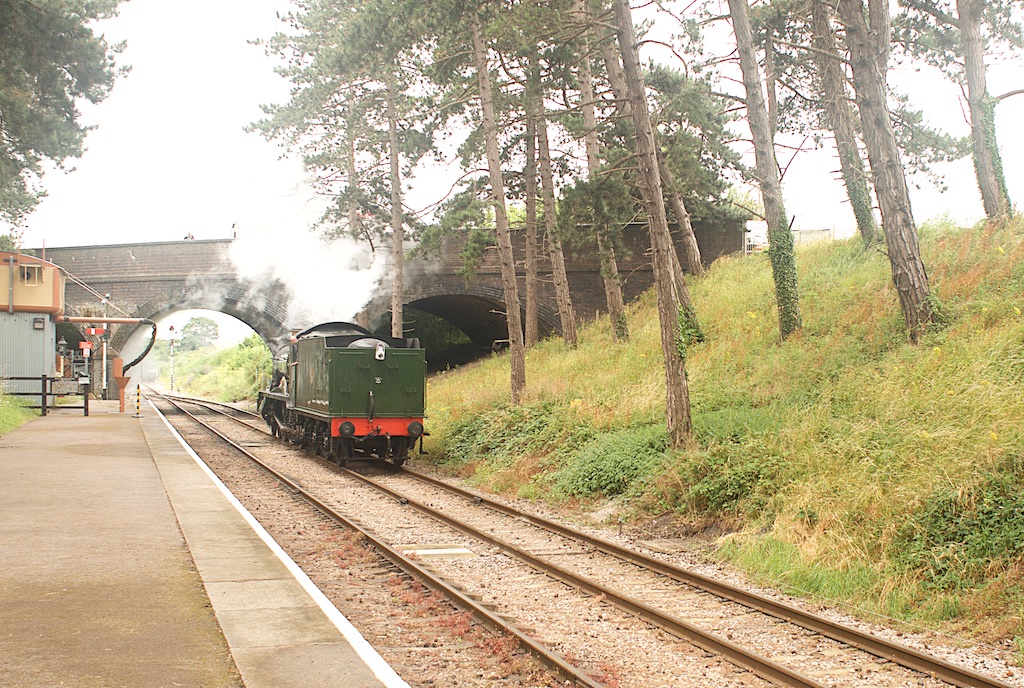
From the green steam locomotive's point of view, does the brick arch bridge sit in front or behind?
in front

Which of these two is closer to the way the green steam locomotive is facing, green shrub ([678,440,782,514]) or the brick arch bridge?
the brick arch bridge

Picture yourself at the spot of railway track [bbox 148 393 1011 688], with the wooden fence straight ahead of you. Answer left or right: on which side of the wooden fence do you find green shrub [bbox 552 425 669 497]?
right

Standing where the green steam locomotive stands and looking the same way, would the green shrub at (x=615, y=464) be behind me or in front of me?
behind

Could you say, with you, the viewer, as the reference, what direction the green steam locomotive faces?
facing away from the viewer and to the left of the viewer

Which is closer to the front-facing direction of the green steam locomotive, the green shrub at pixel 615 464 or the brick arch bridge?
the brick arch bridge

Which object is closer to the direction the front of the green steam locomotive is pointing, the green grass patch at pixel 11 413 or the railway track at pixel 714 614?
the green grass patch

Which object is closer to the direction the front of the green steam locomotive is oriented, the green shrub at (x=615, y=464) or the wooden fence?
the wooden fence

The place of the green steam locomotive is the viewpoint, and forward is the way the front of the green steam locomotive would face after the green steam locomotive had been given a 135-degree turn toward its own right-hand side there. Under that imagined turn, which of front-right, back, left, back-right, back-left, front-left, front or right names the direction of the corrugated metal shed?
back-left

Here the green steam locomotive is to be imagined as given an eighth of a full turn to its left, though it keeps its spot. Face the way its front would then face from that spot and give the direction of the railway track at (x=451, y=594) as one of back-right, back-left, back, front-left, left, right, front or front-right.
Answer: left
